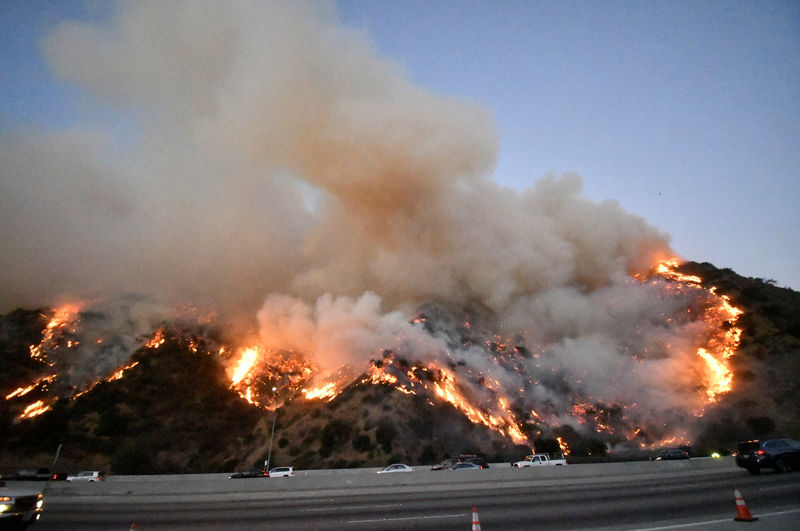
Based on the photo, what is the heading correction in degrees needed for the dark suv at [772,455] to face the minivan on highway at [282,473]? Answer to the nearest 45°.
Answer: approximately 135° to its left

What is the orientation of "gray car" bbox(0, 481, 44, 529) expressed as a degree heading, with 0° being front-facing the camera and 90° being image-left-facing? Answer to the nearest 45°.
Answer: approximately 315°

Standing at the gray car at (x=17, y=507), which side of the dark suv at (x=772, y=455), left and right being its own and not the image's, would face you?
back

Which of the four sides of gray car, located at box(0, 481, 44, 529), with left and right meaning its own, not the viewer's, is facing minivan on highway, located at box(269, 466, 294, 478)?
left

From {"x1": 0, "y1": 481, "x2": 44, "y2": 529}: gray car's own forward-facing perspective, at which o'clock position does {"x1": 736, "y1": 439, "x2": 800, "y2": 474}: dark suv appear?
The dark suv is roughly at 11 o'clock from the gray car.
